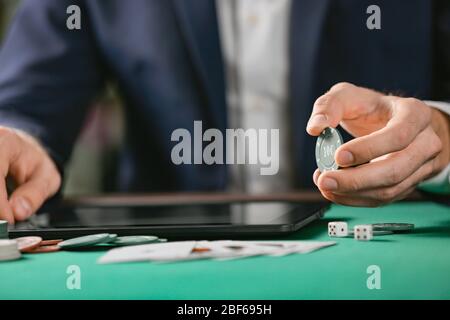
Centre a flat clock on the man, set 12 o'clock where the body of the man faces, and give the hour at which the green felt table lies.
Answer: The green felt table is roughly at 12 o'clock from the man.

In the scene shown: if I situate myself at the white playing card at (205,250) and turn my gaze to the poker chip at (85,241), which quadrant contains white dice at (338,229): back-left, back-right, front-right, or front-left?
back-right

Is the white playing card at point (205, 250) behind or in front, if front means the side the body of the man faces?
in front

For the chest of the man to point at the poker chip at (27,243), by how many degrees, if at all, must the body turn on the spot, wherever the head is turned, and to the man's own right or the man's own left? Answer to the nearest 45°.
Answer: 0° — they already face it

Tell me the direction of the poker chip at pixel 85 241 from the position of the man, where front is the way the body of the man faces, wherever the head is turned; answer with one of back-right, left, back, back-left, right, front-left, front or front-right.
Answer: front

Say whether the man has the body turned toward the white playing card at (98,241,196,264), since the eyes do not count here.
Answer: yes

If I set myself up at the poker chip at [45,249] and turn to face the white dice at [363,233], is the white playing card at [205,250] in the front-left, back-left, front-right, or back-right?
front-right

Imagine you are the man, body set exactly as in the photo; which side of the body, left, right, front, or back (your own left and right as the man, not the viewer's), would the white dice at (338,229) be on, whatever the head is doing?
front

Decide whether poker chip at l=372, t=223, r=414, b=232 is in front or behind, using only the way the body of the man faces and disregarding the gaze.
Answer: in front

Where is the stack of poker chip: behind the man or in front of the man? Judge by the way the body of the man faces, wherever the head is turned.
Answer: in front

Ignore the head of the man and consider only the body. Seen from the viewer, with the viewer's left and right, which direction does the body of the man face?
facing the viewer
